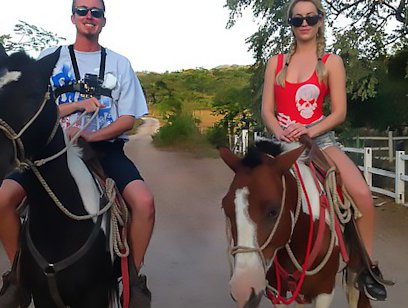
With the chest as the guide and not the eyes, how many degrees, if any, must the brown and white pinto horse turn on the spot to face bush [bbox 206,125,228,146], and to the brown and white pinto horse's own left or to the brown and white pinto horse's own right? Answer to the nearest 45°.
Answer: approximately 135° to the brown and white pinto horse's own right

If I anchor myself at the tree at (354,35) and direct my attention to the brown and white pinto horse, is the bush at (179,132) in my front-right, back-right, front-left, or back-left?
back-right

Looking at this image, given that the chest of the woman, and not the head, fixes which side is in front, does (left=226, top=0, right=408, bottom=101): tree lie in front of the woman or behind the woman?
behind

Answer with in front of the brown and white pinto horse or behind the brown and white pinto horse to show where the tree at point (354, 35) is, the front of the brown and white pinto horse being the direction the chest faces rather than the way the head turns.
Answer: behind

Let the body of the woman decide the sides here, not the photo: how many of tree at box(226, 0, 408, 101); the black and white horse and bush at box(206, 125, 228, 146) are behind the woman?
2

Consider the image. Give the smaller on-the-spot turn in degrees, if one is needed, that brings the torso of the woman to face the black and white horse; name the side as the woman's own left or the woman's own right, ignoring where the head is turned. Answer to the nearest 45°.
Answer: approximately 45° to the woman's own right

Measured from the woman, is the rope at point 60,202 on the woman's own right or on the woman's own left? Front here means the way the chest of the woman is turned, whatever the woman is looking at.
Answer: on the woman's own right

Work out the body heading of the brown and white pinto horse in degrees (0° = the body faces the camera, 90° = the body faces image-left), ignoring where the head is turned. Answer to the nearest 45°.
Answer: approximately 45°

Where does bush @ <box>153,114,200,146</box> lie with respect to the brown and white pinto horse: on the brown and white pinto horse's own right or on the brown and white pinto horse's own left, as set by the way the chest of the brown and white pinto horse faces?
on the brown and white pinto horse's own right
